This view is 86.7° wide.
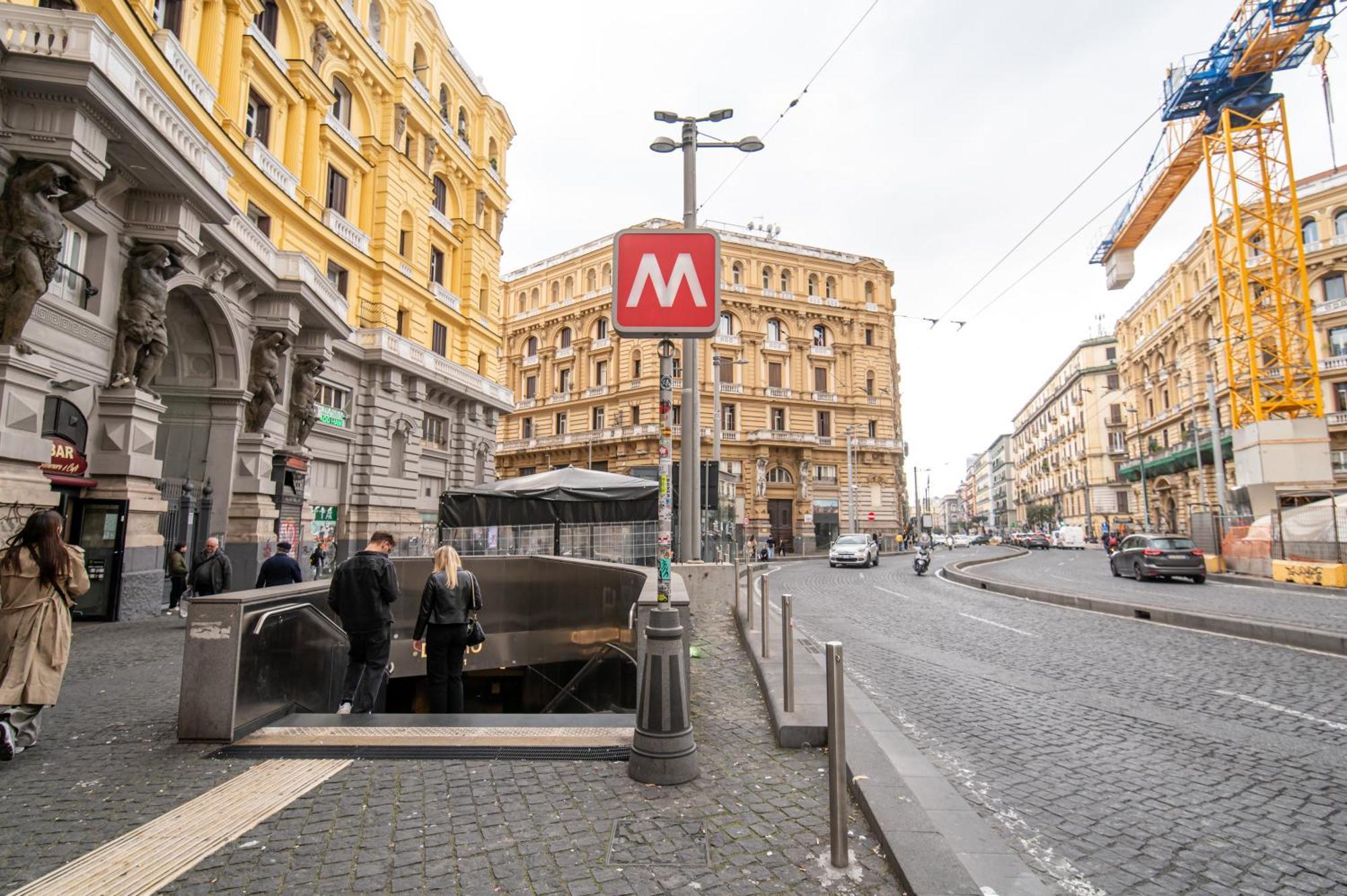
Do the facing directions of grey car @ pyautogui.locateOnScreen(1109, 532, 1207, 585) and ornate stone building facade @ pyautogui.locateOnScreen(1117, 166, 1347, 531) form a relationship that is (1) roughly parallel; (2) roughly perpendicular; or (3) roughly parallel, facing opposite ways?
roughly perpendicular

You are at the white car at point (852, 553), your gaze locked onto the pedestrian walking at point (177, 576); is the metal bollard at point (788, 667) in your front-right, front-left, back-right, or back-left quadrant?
front-left

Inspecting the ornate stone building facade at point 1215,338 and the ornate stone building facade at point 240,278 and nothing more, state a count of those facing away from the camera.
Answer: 0

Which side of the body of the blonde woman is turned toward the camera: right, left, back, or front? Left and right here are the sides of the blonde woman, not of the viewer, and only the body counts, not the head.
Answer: back

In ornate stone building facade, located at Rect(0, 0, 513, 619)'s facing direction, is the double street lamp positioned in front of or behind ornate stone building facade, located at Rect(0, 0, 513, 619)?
in front

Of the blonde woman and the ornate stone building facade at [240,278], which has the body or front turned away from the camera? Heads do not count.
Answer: the blonde woman

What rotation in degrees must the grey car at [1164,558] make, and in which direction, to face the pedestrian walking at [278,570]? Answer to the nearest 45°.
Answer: approximately 90° to its left

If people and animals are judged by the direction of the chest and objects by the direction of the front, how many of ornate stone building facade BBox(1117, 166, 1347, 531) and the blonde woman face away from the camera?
1

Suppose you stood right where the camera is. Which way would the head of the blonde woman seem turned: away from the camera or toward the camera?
away from the camera

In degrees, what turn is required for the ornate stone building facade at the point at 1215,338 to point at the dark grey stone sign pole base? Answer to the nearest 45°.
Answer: approximately 45° to its left

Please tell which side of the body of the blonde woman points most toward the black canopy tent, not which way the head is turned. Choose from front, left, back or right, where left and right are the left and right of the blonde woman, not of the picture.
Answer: front

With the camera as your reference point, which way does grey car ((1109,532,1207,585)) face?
facing away from the viewer and to the left of the viewer

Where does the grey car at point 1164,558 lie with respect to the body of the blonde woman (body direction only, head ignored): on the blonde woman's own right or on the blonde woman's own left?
on the blonde woman's own right

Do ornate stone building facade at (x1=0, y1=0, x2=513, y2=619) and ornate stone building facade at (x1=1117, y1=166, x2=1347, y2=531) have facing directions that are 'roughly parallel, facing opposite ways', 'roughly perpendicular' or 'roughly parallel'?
roughly parallel, facing opposite ways

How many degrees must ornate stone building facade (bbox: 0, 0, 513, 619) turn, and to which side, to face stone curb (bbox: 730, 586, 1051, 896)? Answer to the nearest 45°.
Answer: approximately 45° to its right

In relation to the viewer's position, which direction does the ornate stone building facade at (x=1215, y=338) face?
facing the viewer and to the left of the viewer

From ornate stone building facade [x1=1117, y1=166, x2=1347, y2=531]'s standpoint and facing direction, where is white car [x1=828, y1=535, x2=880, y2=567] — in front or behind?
in front

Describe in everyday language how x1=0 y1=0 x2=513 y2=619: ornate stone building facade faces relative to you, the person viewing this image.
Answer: facing the viewer and to the right of the viewer

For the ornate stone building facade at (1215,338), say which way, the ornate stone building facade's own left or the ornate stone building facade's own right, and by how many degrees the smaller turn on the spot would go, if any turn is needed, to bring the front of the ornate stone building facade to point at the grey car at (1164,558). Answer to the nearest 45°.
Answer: approximately 45° to the ornate stone building facade's own left
